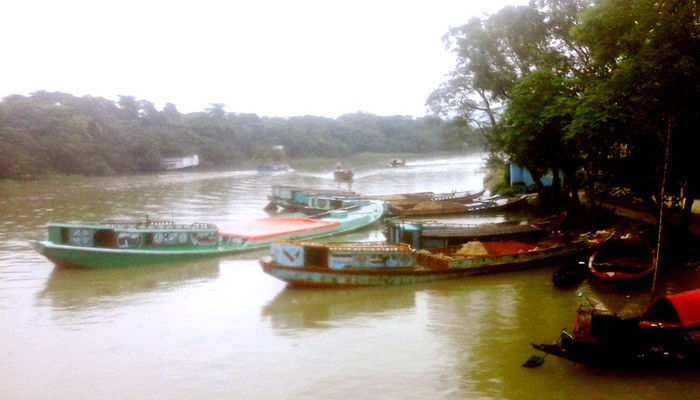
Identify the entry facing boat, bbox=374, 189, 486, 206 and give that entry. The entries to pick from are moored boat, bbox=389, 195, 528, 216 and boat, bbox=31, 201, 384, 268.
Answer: boat, bbox=31, 201, 384, 268
